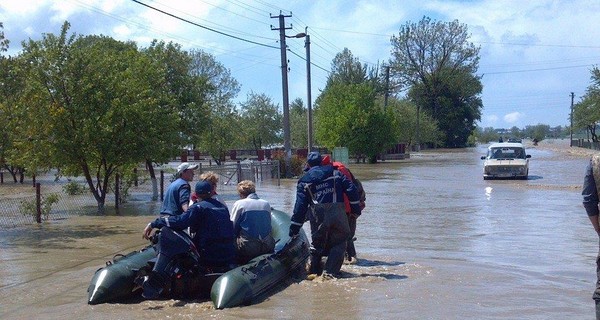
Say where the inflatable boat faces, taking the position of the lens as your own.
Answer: facing away from the viewer and to the right of the viewer

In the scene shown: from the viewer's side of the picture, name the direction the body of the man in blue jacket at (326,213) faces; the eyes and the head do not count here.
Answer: away from the camera

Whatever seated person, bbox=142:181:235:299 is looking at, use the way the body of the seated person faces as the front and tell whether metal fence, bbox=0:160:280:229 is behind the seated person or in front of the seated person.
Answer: in front

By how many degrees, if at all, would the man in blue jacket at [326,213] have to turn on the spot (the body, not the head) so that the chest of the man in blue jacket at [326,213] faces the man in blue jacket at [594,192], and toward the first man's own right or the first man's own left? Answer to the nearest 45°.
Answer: approximately 135° to the first man's own right

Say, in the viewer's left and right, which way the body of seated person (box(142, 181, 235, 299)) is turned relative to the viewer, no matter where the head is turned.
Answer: facing away from the viewer and to the left of the viewer

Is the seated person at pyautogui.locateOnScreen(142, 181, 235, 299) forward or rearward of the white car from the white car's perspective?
forward

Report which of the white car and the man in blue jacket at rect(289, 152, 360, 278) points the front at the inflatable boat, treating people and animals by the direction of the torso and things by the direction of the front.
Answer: the white car

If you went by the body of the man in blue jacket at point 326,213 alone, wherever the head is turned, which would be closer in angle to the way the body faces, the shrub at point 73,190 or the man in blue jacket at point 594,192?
the shrub

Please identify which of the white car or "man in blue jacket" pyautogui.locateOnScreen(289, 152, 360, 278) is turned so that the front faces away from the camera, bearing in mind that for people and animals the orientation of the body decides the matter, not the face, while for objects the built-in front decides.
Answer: the man in blue jacket
